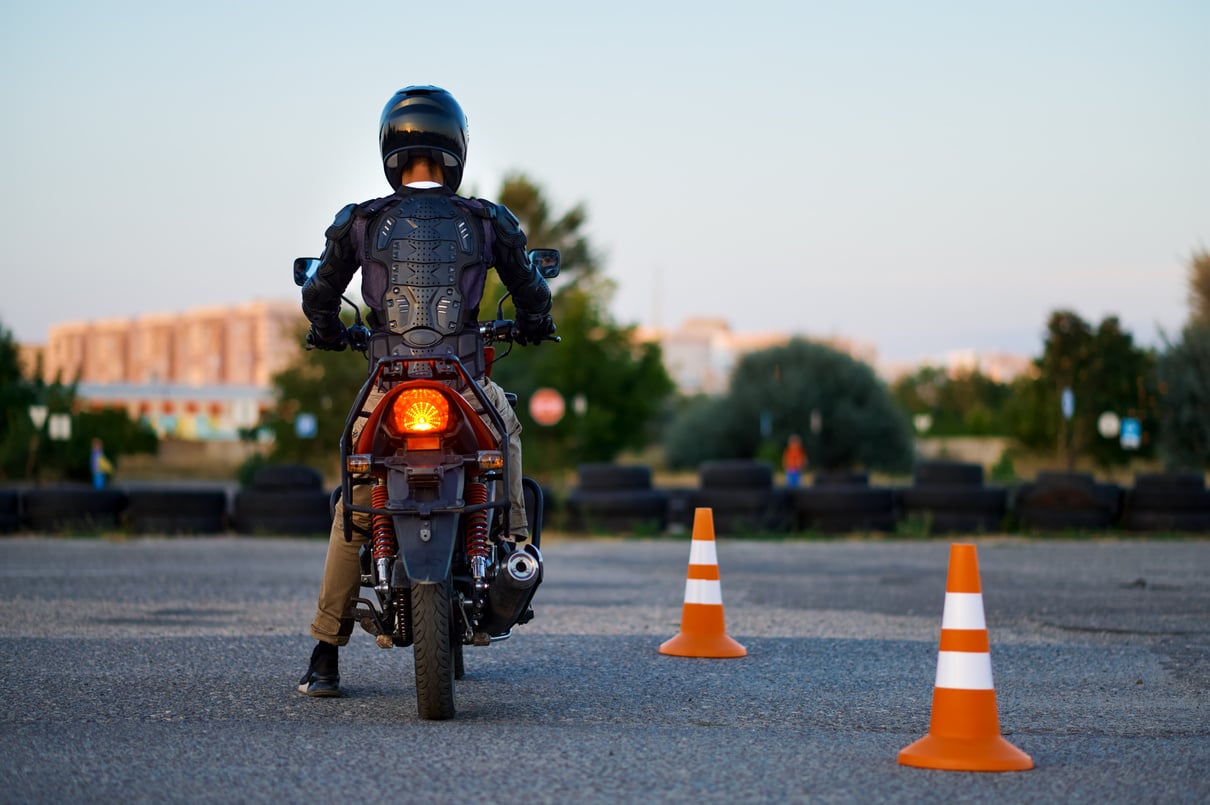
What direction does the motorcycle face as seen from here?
away from the camera

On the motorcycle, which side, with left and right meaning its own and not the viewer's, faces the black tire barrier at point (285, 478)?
front

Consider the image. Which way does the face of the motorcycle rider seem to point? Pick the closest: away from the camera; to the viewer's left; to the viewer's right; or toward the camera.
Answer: away from the camera

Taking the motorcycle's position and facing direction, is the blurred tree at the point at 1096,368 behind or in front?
in front

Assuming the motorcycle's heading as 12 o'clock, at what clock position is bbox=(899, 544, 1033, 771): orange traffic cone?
The orange traffic cone is roughly at 4 o'clock from the motorcycle.

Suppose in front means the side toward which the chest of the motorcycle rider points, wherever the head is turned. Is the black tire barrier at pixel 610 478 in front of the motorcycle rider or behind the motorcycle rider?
in front

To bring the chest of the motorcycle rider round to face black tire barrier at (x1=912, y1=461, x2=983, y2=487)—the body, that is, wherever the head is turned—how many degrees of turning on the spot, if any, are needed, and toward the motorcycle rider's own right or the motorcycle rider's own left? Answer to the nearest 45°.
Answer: approximately 45° to the motorcycle rider's own right

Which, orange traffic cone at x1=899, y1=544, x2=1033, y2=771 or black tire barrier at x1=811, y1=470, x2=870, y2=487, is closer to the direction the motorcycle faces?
the black tire barrier

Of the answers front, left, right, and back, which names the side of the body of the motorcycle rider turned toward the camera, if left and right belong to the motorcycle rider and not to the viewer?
back
